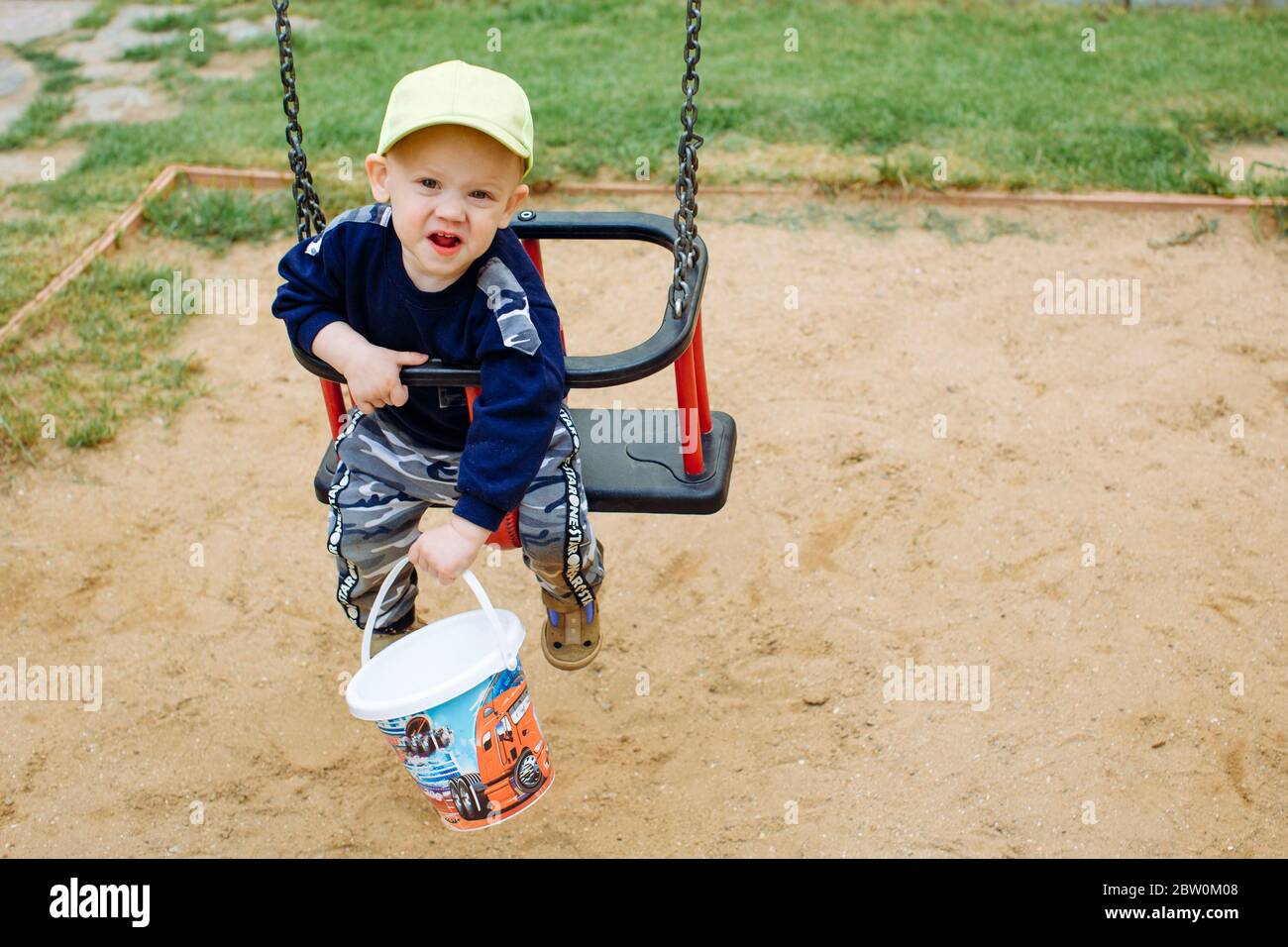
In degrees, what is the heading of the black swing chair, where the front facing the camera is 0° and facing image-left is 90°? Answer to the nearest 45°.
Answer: approximately 0°

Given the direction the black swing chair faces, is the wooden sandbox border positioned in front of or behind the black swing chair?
behind

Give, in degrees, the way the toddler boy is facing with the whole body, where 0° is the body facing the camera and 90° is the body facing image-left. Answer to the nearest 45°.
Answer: approximately 0°
